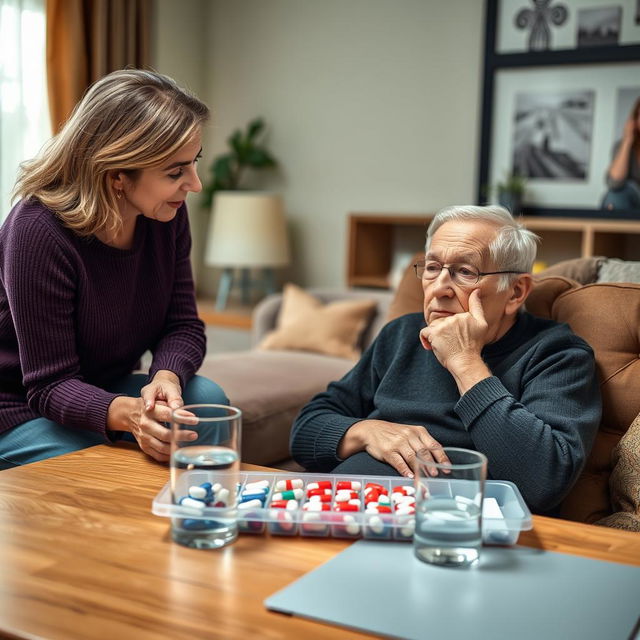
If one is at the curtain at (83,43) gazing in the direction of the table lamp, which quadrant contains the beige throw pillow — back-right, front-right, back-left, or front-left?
front-right

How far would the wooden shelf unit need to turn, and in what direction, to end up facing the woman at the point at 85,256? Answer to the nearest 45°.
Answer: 0° — it already faces them

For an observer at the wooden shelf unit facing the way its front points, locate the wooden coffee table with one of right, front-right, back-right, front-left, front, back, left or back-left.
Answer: front

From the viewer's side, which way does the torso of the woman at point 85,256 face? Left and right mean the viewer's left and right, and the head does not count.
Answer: facing the viewer and to the right of the viewer

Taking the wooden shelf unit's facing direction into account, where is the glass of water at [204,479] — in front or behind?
in front

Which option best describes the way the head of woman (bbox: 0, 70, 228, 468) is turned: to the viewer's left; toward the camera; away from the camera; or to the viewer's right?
to the viewer's right

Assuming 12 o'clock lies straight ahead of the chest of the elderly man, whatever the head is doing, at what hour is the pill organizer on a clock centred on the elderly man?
The pill organizer is roughly at 11 o'clock from the elderly man.

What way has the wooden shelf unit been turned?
toward the camera

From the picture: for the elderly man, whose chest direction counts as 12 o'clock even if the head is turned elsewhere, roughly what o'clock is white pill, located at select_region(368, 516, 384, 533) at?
The white pill is roughly at 11 o'clock from the elderly man.

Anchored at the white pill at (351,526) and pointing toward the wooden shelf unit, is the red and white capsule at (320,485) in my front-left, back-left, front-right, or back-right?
front-left

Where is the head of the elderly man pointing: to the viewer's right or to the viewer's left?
to the viewer's left

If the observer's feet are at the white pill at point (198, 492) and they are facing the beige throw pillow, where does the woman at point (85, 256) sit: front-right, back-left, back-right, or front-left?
front-left

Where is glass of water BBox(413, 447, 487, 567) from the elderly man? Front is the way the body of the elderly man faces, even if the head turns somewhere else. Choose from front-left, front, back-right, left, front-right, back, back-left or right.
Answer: front-left

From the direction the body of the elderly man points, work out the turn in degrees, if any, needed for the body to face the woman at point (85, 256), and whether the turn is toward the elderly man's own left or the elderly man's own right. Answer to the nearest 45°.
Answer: approximately 45° to the elderly man's own right
